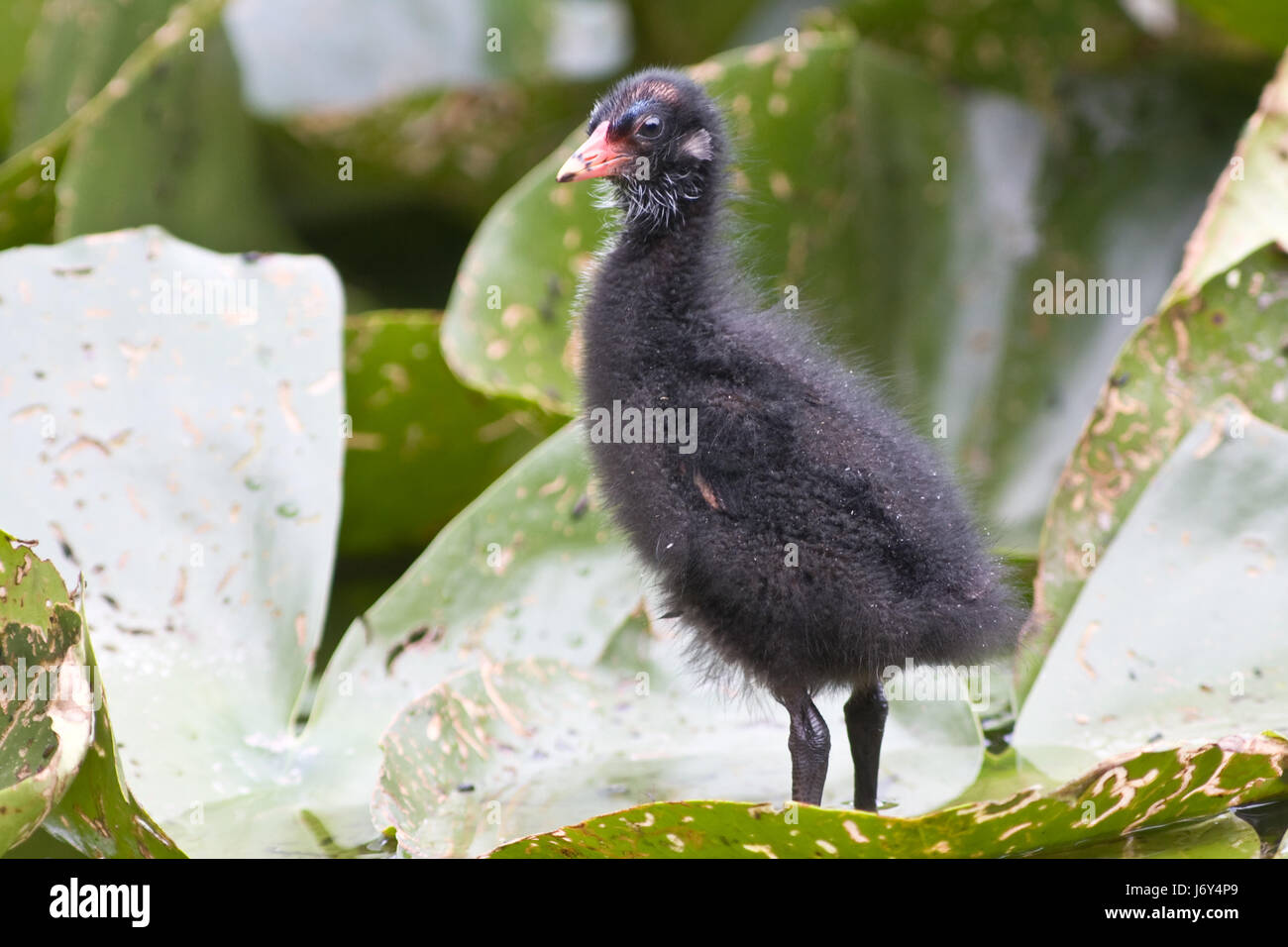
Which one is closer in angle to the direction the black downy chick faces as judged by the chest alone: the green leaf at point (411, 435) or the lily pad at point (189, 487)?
the lily pad

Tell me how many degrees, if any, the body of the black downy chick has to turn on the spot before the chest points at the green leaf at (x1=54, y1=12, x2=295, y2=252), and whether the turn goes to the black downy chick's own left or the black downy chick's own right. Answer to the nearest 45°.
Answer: approximately 45° to the black downy chick's own right

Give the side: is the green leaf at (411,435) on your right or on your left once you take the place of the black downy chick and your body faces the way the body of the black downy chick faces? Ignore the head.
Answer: on your right

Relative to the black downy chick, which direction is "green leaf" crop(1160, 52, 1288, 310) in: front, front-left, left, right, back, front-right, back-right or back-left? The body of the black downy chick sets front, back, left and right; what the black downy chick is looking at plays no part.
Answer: back-right

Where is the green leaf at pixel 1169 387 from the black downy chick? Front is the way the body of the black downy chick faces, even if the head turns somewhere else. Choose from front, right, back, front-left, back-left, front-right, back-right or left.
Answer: back-right

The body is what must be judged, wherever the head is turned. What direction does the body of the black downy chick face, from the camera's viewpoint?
to the viewer's left
